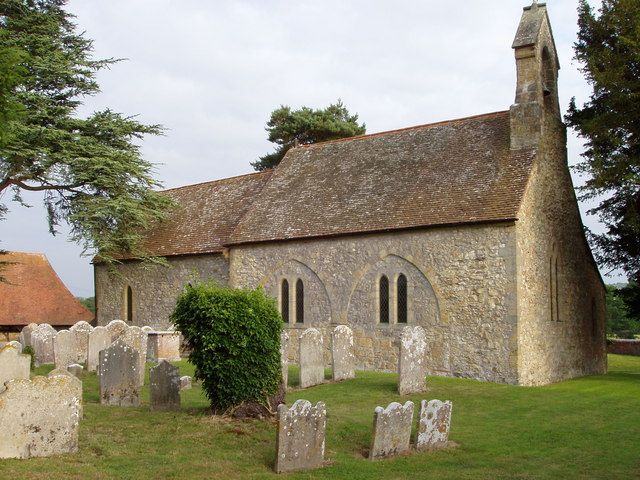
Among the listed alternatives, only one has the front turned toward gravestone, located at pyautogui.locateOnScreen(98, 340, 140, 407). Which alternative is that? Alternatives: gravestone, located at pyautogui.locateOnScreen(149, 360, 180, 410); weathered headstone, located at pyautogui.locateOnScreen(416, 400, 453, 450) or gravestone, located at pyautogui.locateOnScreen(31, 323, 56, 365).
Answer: gravestone, located at pyautogui.locateOnScreen(31, 323, 56, 365)

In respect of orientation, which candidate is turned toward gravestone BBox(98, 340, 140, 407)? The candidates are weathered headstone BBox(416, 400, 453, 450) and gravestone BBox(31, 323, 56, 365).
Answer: gravestone BBox(31, 323, 56, 365)

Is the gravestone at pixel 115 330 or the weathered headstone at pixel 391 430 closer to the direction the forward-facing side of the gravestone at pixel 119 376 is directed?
the weathered headstone

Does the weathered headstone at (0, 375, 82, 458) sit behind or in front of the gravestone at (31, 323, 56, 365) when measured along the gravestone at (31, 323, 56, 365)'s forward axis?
in front

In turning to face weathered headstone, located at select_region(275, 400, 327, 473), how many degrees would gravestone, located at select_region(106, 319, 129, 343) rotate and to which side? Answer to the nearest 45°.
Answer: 0° — it already faces it

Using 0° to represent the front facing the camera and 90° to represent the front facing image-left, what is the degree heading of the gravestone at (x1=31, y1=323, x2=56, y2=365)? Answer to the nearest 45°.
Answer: approximately 0°

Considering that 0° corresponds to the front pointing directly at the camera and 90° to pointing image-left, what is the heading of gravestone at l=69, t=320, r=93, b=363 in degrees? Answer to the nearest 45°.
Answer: approximately 0°

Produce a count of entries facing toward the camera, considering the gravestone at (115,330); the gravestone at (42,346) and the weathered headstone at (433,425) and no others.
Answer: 3

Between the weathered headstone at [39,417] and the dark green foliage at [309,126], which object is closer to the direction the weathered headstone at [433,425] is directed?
the weathered headstone

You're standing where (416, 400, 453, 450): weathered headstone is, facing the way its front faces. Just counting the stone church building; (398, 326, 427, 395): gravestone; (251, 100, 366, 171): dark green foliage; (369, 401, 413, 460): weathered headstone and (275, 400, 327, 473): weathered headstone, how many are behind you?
3

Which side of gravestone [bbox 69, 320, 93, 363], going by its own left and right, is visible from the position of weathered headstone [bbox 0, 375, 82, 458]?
front

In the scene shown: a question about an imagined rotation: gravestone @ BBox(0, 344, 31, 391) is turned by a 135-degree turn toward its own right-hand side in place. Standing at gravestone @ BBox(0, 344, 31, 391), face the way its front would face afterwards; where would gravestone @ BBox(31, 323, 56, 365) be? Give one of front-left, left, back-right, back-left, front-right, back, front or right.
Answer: front-right

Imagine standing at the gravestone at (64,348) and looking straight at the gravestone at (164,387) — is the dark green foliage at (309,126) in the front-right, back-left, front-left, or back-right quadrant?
back-left

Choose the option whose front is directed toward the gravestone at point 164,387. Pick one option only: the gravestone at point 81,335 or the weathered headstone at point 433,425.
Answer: the gravestone at point 81,335

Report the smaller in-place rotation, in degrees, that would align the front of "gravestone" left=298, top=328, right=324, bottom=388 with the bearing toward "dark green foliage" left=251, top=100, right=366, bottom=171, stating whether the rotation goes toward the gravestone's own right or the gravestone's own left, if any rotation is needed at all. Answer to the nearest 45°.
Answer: approximately 135° to the gravestone's own left

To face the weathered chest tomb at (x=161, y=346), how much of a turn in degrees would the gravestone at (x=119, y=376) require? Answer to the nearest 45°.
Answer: approximately 180°
